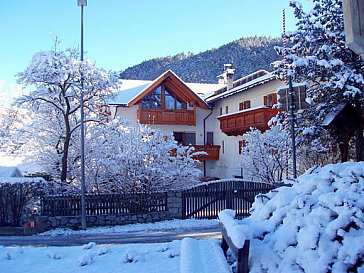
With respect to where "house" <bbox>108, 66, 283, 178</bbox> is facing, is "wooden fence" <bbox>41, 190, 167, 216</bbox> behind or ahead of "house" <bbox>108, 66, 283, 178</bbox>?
ahead

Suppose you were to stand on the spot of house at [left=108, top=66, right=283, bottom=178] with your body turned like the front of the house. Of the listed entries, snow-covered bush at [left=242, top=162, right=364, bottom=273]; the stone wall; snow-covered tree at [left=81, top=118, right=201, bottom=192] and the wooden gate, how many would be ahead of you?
4

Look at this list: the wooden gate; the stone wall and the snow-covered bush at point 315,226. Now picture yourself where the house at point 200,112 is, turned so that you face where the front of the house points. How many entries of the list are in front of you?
3

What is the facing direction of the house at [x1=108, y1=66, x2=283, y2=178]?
toward the camera

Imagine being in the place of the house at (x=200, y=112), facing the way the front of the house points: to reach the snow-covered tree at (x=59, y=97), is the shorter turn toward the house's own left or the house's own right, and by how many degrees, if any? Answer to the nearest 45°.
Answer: approximately 45° to the house's own right

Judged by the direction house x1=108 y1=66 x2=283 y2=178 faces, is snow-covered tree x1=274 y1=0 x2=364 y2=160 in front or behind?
in front

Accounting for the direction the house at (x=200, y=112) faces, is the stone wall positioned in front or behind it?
in front

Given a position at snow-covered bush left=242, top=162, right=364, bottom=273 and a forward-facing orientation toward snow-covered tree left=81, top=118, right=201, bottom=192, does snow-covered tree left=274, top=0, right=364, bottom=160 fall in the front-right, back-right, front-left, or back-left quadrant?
front-right

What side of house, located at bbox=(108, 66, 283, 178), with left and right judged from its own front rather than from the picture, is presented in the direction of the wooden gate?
front
